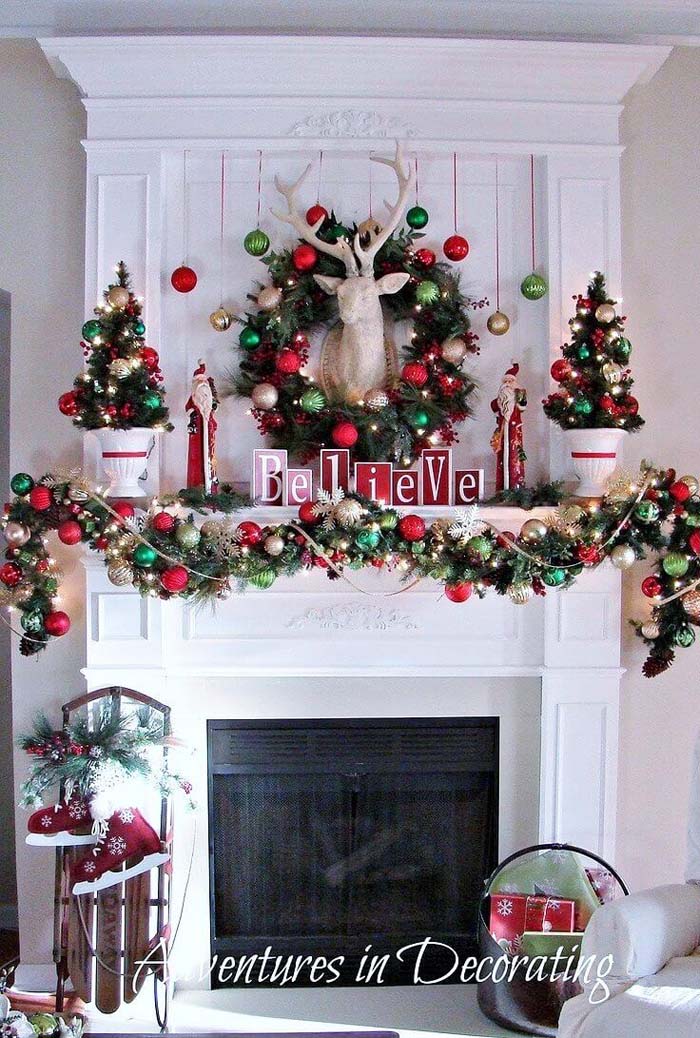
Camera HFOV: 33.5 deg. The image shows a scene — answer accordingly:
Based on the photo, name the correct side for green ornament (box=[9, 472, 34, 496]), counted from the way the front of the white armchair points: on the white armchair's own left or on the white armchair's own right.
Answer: on the white armchair's own right
